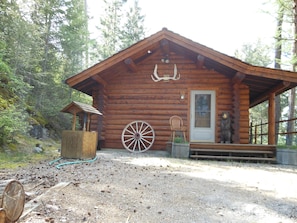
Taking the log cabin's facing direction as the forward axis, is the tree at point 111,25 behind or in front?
behind

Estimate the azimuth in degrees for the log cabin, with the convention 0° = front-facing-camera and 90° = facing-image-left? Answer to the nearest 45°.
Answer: approximately 0°

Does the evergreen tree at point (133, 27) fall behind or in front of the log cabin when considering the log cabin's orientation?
behind

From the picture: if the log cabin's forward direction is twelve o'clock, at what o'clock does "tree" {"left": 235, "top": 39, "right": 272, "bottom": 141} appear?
The tree is roughly at 7 o'clock from the log cabin.
